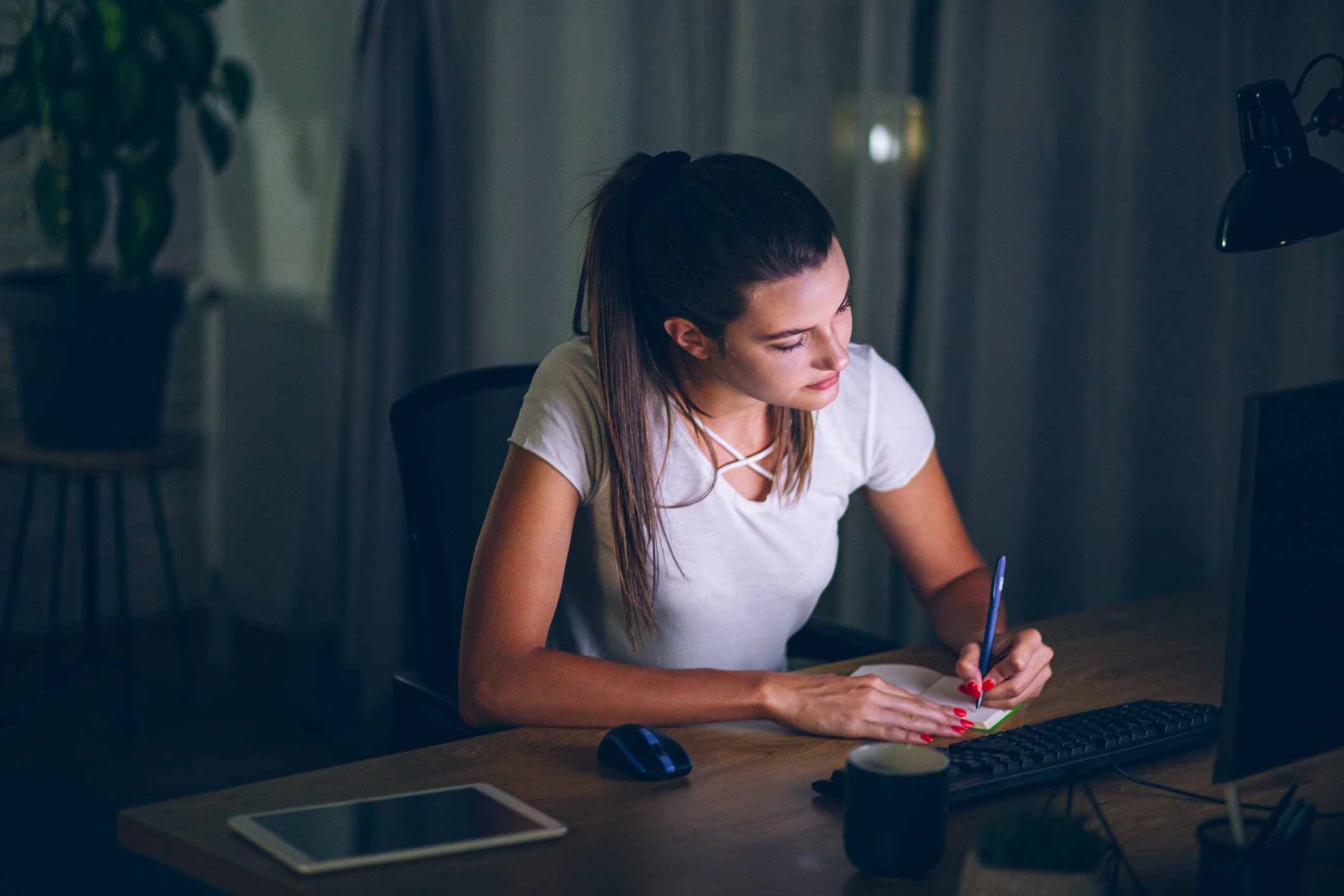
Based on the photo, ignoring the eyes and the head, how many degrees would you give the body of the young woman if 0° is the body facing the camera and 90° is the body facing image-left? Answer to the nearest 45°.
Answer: approximately 315°

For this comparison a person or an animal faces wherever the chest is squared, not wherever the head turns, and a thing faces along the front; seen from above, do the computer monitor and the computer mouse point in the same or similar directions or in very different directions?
very different directions

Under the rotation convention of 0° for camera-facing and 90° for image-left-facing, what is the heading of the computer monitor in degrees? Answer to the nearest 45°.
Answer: approximately 135°

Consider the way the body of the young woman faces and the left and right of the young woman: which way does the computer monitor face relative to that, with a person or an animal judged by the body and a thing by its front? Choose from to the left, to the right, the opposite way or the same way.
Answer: the opposite way

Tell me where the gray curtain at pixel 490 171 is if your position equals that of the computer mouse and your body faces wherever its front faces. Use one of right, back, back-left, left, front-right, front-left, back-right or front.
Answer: back-left

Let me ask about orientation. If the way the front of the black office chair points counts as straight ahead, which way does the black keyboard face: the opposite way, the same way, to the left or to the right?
the opposite way

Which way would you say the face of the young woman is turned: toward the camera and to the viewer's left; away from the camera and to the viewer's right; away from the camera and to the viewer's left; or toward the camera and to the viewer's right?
toward the camera and to the viewer's right
